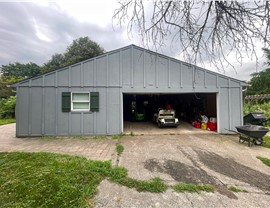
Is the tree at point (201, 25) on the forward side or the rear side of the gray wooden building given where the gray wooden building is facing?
on the forward side

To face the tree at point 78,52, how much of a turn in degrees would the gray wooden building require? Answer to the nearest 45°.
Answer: approximately 180°

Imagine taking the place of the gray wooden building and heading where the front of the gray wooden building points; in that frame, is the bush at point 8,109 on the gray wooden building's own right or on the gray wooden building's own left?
on the gray wooden building's own right

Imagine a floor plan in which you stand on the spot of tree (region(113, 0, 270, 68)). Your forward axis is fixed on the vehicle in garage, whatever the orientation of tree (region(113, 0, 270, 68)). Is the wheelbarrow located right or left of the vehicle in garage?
right

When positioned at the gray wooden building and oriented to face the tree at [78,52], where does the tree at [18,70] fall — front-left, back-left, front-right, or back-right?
front-left

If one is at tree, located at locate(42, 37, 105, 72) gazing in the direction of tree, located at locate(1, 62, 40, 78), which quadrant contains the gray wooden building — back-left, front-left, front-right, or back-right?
back-left

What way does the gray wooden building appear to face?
toward the camera

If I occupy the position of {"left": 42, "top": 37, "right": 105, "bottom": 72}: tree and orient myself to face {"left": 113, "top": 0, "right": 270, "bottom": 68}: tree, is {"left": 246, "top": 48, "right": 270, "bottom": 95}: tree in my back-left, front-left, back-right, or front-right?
front-left

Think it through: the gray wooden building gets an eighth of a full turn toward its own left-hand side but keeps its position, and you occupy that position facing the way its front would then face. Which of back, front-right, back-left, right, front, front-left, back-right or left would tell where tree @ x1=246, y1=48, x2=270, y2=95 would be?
left

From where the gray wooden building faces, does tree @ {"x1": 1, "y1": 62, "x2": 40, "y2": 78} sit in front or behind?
behind

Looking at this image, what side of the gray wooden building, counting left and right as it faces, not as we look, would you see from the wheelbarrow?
left
